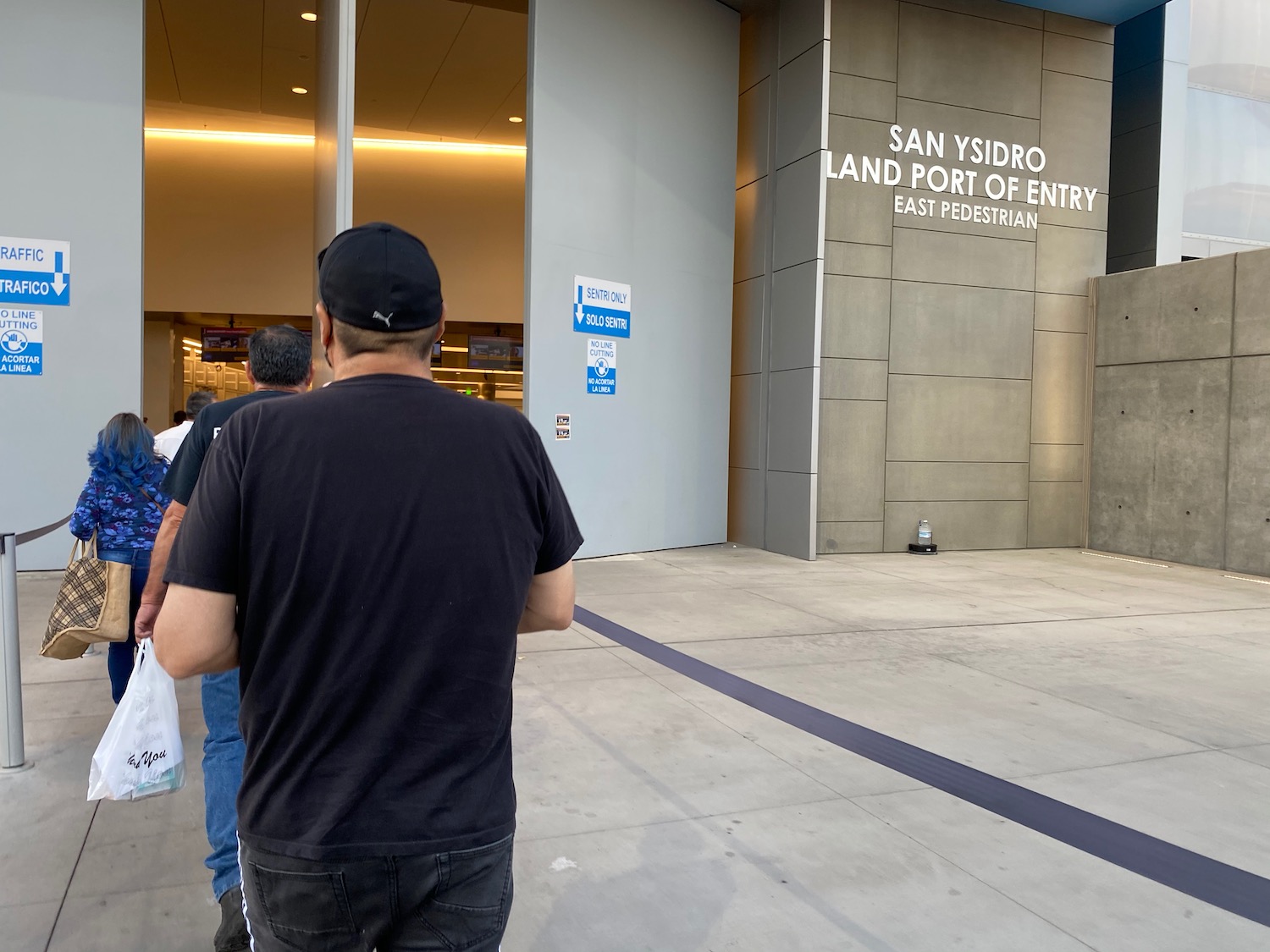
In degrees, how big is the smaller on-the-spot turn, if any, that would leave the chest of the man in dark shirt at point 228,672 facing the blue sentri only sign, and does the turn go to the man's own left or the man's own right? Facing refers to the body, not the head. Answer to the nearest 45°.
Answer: approximately 45° to the man's own right

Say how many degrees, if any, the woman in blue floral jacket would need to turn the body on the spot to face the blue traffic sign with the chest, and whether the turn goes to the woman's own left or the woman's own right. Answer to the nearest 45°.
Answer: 0° — they already face it

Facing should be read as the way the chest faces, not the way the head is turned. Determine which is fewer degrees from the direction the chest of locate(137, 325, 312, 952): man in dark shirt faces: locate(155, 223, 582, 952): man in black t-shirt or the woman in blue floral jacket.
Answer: the woman in blue floral jacket

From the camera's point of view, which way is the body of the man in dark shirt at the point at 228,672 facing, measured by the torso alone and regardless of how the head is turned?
away from the camera

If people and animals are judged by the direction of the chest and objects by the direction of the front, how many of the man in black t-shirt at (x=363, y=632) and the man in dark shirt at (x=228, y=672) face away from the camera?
2

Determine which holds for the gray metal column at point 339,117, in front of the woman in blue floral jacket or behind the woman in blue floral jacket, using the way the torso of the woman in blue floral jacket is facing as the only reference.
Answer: in front

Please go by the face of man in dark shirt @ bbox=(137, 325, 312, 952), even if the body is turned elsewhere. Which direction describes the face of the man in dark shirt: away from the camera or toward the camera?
away from the camera

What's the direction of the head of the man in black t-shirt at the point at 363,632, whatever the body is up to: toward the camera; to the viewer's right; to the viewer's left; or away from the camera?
away from the camera

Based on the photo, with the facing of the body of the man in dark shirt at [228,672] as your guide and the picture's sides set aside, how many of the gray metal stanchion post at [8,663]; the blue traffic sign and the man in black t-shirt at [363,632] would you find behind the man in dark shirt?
1

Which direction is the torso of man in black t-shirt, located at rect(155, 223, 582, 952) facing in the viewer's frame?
away from the camera

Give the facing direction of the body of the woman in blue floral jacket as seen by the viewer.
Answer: away from the camera

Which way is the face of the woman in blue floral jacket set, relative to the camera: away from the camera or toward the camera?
away from the camera
